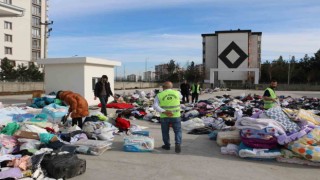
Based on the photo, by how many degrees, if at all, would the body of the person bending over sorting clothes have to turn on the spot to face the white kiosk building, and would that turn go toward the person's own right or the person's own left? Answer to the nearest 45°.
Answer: approximately 90° to the person's own right

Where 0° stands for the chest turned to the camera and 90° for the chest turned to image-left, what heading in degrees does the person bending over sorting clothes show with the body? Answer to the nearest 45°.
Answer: approximately 90°

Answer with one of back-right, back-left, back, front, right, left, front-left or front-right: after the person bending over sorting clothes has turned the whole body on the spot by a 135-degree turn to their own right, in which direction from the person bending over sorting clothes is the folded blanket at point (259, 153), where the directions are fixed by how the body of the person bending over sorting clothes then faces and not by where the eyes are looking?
right

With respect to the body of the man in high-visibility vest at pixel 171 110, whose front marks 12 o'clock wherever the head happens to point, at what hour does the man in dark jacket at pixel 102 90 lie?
The man in dark jacket is roughly at 11 o'clock from the man in high-visibility vest.

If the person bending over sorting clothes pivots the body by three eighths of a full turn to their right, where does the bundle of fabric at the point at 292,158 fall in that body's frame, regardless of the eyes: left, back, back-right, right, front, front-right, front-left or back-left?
right

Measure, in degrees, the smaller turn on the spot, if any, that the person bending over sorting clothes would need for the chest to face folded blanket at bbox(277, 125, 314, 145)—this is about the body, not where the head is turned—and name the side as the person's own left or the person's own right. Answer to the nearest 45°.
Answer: approximately 135° to the person's own left

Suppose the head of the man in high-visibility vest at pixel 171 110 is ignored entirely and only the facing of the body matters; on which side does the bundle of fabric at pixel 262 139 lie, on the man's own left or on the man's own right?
on the man's own right

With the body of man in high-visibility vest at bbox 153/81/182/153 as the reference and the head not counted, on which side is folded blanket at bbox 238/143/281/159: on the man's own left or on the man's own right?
on the man's own right

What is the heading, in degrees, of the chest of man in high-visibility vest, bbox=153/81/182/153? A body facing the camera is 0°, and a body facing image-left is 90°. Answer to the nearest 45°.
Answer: approximately 180°

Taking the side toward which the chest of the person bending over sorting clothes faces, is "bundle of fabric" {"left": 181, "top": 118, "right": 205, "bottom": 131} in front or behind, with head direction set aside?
behind

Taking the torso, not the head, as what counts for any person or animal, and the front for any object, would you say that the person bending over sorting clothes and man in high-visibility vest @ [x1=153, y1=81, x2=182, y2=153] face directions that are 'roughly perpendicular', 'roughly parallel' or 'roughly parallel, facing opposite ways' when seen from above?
roughly perpendicular

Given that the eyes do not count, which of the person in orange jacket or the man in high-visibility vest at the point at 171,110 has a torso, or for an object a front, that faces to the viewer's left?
the person in orange jacket

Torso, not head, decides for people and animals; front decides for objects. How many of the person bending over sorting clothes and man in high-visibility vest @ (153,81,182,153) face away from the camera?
1

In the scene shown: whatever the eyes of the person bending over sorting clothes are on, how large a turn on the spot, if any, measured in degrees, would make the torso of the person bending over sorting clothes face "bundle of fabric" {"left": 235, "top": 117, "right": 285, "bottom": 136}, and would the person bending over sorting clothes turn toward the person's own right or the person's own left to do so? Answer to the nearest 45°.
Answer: approximately 135° to the person's own left
